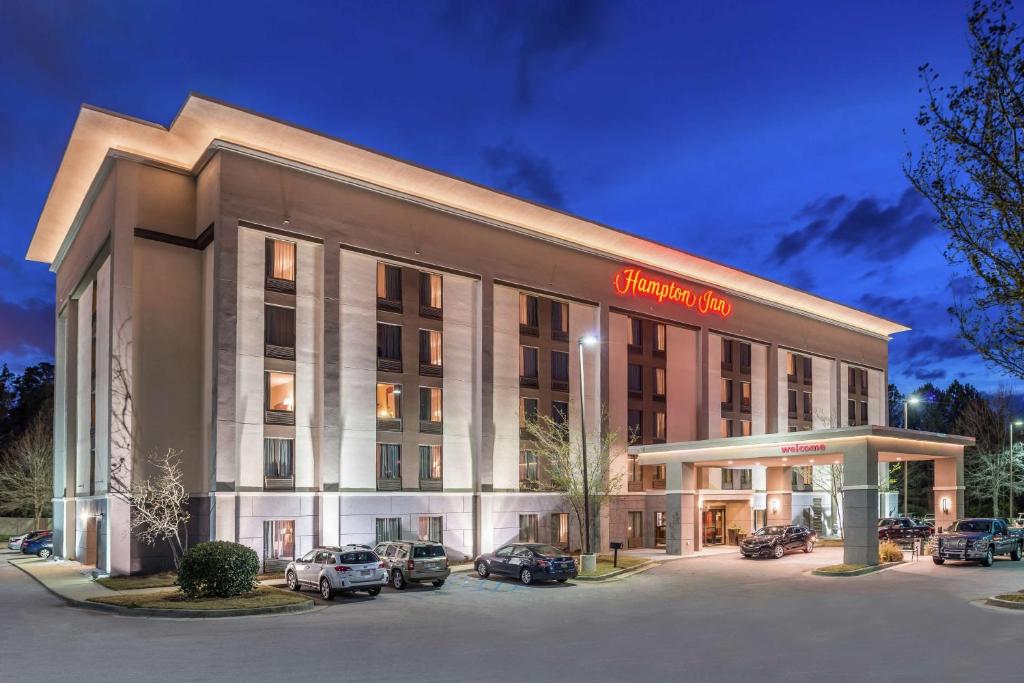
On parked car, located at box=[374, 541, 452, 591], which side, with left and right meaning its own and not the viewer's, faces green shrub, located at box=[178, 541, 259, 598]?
left

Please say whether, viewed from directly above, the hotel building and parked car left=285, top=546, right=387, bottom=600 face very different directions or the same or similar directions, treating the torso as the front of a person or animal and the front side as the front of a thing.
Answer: very different directions

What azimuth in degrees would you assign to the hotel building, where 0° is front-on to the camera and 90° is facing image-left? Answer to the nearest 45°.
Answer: approximately 315°

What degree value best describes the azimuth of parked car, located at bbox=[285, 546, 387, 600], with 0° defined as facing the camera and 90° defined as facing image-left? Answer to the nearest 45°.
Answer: approximately 135°

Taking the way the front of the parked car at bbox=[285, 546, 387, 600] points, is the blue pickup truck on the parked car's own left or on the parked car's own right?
on the parked car's own right

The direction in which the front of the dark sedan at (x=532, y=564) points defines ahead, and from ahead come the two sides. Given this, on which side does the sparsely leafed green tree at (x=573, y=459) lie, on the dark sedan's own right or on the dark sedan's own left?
on the dark sedan's own right

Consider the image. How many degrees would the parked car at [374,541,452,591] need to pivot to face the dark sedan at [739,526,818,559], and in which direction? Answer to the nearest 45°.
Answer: approximately 90° to its right

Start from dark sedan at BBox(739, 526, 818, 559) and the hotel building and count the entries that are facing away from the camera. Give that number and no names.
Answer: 0

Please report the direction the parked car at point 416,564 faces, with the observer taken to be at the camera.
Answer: facing away from the viewer and to the left of the viewer

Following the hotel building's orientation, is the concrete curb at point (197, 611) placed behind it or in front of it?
in front

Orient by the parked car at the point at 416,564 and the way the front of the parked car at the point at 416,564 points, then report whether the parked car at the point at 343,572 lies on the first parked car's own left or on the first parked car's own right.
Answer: on the first parked car's own left

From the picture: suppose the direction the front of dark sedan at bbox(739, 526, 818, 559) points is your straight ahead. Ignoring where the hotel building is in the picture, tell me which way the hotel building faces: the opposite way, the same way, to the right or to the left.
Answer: to the left
